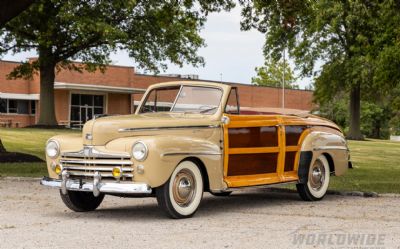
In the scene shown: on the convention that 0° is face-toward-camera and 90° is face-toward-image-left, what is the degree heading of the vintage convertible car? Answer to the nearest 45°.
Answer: approximately 45°

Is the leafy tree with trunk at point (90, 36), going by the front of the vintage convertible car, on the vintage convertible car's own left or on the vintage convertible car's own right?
on the vintage convertible car's own right
